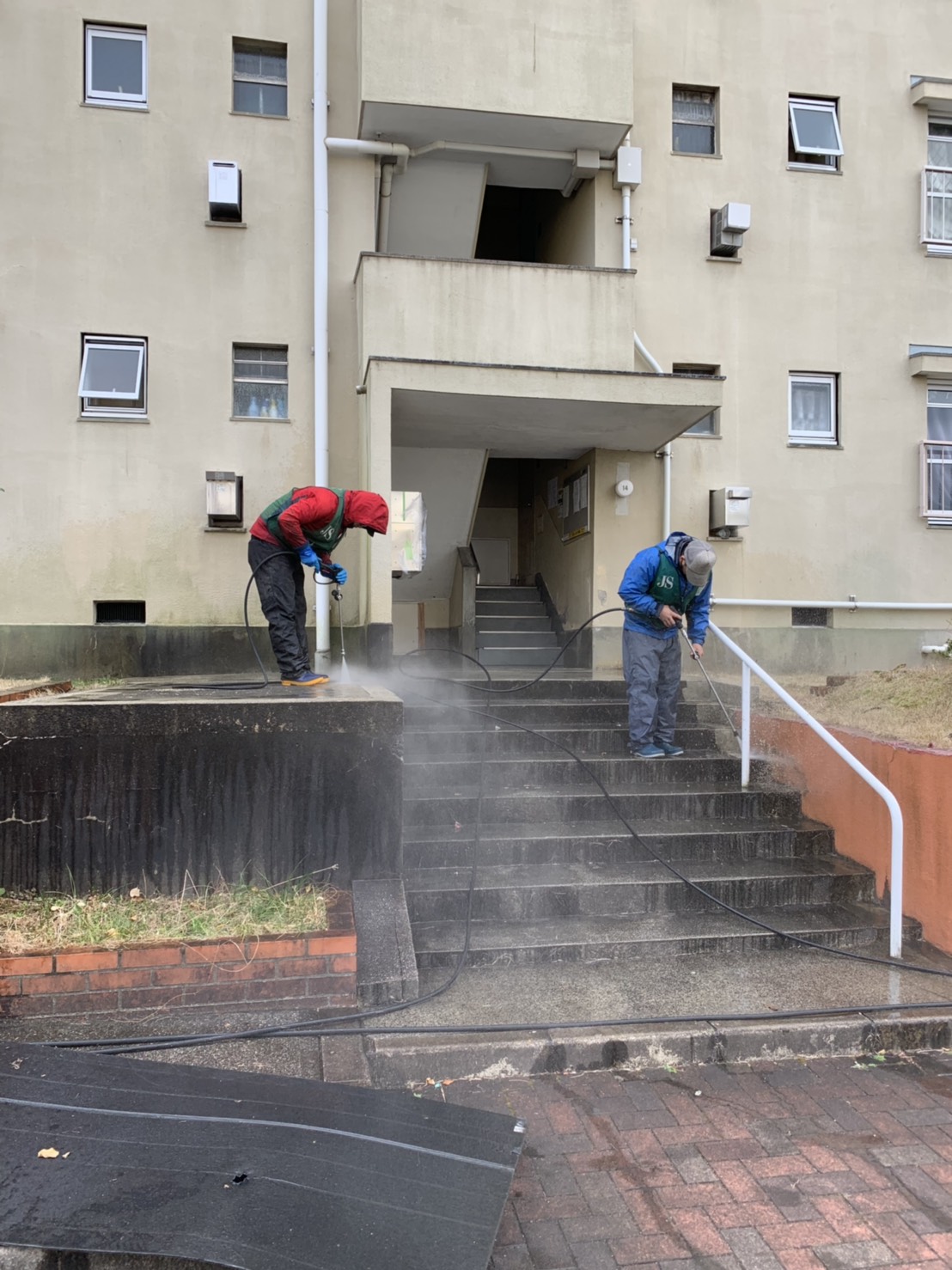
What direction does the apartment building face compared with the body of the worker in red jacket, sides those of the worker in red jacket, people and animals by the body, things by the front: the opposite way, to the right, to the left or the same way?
to the right

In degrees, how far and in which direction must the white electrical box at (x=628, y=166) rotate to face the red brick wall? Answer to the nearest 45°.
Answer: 0° — it already faces it

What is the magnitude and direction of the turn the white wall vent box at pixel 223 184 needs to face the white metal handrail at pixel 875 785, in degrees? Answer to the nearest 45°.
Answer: approximately 45° to its left

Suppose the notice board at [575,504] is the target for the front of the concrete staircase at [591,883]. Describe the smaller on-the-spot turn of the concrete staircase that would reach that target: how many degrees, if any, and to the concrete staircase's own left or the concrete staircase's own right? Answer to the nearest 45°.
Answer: approximately 180°

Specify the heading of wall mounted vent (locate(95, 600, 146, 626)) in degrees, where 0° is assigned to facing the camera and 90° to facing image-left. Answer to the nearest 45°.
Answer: approximately 0°

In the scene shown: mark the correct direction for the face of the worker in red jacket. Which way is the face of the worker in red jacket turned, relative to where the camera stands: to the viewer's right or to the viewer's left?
to the viewer's right

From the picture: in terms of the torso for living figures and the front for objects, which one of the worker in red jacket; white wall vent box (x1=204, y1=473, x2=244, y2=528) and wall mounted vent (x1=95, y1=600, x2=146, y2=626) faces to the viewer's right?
the worker in red jacket

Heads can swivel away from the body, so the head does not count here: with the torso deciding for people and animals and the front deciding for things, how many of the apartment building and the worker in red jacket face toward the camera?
1
